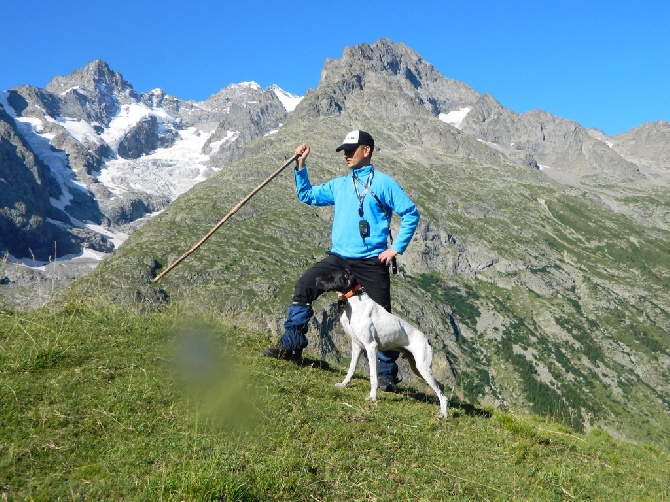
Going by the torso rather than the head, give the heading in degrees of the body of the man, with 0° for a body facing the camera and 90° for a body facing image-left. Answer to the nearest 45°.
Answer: approximately 45°

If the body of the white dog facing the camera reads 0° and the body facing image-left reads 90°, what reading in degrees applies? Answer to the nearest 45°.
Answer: approximately 90°

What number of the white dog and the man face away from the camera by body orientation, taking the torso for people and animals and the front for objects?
0
